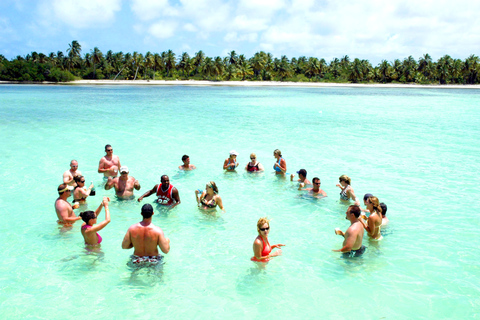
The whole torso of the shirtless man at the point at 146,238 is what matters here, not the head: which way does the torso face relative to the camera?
away from the camera

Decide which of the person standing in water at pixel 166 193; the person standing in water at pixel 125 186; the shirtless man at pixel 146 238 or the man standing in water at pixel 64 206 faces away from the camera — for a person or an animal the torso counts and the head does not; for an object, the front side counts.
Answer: the shirtless man

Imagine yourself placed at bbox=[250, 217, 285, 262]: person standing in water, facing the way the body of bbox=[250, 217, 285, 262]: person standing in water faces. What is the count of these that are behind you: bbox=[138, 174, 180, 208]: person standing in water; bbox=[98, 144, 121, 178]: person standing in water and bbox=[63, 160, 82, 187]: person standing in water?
3

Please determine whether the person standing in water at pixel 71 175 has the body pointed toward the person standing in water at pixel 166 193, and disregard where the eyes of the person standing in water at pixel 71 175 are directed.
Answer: yes

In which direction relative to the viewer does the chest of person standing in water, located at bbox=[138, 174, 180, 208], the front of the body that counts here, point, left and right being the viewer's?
facing the viewer

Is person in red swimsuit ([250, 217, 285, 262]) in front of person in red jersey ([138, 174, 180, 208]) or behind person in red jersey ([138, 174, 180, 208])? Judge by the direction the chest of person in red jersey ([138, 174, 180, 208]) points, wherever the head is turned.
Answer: in front

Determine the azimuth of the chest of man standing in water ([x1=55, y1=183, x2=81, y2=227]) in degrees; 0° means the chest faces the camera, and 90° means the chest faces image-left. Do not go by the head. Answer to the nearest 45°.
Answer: approximately 270°

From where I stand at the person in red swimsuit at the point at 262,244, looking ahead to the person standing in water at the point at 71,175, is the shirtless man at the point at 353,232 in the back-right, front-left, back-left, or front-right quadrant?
back-right

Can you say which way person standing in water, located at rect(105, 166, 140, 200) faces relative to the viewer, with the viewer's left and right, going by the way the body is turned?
facing the viewer

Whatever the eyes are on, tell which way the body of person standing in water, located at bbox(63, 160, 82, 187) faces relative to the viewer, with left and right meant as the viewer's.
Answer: facing the viewer and to the right of the viewer

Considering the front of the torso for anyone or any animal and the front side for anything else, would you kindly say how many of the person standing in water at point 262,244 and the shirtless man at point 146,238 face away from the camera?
1

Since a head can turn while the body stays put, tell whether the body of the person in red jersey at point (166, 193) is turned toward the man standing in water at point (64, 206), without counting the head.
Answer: no

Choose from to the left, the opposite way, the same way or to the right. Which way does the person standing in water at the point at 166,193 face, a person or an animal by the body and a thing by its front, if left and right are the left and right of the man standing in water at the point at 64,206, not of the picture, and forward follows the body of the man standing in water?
to the right

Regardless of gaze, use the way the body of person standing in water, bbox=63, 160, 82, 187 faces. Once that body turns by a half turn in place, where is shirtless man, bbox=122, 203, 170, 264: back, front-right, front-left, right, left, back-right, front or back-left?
back-left

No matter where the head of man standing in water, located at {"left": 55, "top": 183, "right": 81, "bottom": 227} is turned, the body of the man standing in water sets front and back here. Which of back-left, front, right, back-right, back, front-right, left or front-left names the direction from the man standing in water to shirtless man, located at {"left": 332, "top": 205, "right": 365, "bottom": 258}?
front-right

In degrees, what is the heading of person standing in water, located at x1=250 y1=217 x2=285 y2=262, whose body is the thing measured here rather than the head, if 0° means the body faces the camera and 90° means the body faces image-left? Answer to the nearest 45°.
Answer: approximately 315°
